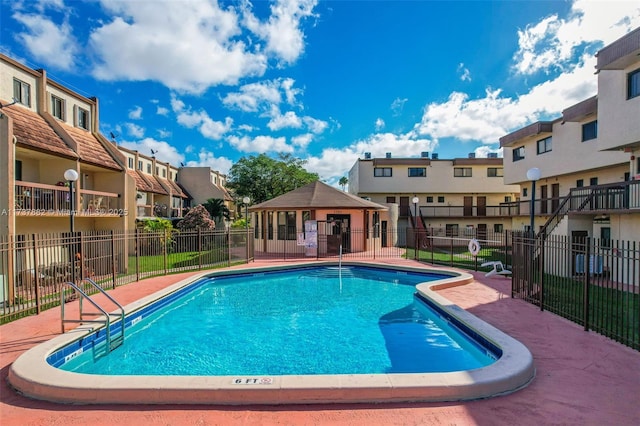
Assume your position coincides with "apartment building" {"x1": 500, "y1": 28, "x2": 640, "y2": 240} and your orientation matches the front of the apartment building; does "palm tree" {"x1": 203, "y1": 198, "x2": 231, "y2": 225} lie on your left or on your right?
on your right

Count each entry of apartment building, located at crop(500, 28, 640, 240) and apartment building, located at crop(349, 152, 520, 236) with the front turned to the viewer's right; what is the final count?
0

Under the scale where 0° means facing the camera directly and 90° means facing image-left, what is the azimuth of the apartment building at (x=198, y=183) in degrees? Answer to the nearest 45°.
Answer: approximately 315°

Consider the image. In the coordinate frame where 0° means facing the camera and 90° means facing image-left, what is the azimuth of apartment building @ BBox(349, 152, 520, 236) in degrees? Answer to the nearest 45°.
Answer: approximately 0°

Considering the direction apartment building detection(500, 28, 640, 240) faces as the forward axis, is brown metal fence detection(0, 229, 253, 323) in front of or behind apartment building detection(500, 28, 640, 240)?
in front

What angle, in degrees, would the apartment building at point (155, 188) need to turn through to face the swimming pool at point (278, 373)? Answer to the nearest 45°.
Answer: approximately 45° to its right

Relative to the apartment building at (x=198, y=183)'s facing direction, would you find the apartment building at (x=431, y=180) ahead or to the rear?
ahead

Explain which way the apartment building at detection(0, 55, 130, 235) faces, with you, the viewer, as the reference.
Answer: facing the viewer and to the right of the viewer

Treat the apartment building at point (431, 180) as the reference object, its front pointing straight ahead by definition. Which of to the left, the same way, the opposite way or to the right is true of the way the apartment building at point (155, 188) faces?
to the left

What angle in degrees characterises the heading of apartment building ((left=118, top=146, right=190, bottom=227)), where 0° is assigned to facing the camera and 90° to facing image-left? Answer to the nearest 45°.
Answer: approximately 315°
